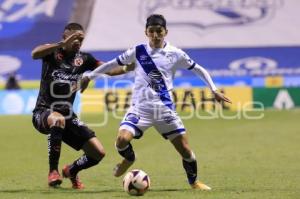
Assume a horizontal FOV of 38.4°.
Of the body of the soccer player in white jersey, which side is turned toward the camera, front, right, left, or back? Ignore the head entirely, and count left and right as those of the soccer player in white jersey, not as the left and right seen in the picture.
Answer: front

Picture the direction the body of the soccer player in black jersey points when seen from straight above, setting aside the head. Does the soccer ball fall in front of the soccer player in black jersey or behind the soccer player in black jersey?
in front

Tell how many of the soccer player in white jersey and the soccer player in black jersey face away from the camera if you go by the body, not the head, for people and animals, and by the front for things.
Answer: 0

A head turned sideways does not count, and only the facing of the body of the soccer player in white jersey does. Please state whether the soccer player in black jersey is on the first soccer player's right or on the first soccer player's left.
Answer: on the first soccer player's right

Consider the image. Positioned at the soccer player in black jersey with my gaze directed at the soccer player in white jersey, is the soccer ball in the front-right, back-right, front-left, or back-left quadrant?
front-right
